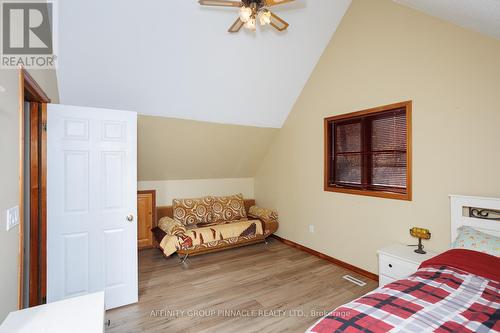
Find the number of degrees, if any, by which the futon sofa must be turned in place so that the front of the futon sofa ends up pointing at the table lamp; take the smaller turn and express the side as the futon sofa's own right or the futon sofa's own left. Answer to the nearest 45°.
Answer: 0° — it already faces it

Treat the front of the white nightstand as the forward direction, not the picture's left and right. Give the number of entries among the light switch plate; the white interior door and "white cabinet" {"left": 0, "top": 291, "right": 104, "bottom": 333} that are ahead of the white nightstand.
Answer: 3

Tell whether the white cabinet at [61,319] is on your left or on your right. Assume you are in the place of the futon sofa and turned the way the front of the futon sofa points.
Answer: on your right

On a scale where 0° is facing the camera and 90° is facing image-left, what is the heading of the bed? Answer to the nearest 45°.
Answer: approximately 45°

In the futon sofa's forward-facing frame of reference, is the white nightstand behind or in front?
in front

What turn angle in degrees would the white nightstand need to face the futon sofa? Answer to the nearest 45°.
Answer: approximately 45° to its right

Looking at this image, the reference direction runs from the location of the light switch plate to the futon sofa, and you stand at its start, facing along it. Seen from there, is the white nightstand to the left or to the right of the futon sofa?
right

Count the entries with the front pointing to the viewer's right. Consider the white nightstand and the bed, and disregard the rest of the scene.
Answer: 0

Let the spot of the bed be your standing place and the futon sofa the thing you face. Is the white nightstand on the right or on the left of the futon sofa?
right

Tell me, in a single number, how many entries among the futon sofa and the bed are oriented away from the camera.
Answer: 0

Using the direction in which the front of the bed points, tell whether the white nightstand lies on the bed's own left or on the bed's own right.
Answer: on the bed's own right
